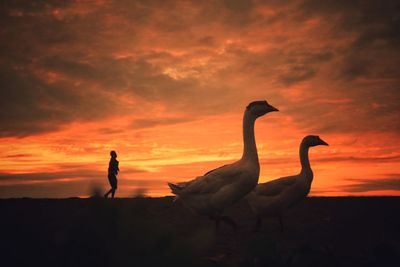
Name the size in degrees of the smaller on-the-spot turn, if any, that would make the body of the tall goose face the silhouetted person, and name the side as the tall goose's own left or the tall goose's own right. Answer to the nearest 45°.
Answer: approximately 135° to the tall goose's own left

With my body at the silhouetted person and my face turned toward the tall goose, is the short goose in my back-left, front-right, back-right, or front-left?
front-left

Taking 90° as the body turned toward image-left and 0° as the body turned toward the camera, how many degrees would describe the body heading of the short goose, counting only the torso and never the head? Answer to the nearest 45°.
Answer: approximately 270°

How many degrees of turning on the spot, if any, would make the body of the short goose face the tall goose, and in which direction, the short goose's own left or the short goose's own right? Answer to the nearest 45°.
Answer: approximately 135° to the short goose's own right

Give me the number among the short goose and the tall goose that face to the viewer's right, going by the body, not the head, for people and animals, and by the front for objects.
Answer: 2

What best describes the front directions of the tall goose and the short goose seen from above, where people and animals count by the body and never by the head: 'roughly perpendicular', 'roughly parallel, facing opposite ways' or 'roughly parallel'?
roughly parallel

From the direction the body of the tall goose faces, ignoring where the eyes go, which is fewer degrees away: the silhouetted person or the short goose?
the short goose

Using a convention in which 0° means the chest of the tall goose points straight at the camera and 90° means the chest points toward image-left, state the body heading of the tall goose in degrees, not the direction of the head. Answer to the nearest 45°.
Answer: approximately 270°

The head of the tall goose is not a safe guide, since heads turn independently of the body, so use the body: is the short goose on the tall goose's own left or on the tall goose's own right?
on the tall goose's own left

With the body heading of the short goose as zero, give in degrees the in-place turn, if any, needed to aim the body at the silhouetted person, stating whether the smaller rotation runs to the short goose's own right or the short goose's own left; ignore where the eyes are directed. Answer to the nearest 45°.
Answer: approximately 135° to the short goose's own left
